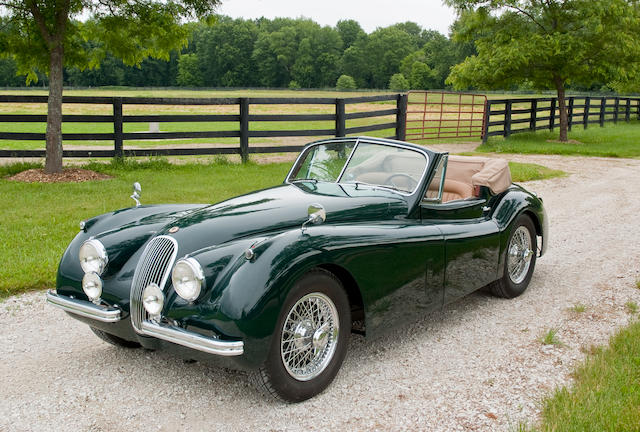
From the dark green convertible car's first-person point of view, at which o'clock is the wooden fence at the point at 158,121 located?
The wooden fence is roughly at 4 o'clock from the dark green convertible car.

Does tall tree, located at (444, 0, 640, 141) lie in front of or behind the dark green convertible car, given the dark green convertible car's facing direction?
behind

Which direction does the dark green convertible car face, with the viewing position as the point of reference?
facing the viewer and to the left of the viewer

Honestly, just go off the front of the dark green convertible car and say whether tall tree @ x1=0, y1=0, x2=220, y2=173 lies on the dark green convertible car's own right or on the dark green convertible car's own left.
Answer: on the dark green convertible car's own right
